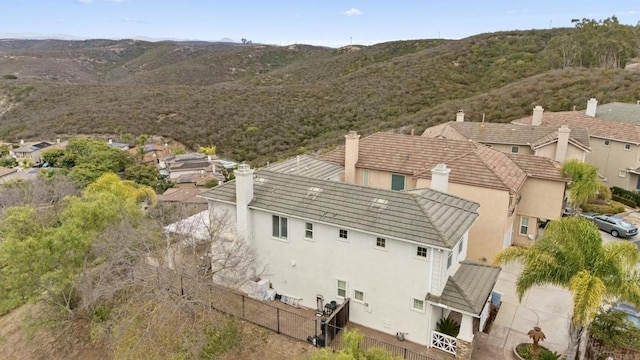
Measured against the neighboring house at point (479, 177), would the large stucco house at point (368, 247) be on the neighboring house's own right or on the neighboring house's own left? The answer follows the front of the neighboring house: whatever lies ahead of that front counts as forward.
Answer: on the neighboring house's own right

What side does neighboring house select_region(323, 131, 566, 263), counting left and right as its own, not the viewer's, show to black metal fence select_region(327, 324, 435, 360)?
right

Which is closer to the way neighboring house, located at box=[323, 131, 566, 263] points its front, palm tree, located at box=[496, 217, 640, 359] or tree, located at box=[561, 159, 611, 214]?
the tree

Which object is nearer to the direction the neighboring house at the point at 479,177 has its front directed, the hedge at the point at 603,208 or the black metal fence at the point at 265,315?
the hedge

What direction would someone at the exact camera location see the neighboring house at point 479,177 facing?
facing to the right of the viewer

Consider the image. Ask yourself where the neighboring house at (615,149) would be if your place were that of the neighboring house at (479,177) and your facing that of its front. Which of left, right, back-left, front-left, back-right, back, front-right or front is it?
front-left

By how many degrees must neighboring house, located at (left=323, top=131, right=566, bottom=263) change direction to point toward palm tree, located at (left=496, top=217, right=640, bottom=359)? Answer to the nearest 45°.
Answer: approximately 90° to its right

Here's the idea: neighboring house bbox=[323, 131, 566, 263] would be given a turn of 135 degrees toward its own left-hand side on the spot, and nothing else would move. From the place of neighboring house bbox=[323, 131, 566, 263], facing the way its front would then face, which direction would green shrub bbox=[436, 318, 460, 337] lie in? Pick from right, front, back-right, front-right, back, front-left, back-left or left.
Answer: back-left

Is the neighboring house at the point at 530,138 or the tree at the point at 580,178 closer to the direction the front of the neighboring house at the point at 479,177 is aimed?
the tree

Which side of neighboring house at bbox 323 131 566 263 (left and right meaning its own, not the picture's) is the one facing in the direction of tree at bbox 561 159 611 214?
front

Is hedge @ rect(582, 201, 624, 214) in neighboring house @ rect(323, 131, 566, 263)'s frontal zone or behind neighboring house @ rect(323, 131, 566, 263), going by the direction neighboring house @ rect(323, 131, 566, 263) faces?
frontal zone

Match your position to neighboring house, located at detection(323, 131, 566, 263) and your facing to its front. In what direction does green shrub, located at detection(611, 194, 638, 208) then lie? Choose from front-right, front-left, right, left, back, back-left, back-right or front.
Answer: front-left
